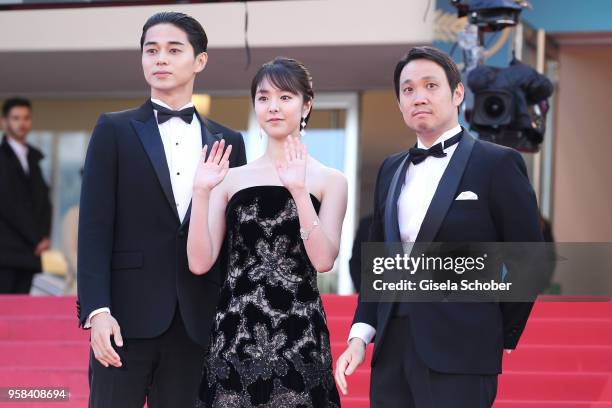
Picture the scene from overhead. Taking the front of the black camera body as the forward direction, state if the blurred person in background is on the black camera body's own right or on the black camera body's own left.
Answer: on the black camera body's own right

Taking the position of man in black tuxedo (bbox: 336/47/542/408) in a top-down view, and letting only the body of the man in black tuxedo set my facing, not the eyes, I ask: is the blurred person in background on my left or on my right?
on my right

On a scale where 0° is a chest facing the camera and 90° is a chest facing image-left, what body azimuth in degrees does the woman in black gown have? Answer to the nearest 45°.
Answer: approximately 0°

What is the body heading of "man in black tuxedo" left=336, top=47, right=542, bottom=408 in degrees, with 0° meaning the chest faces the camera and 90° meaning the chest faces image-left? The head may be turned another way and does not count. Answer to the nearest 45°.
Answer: approximately 45°
